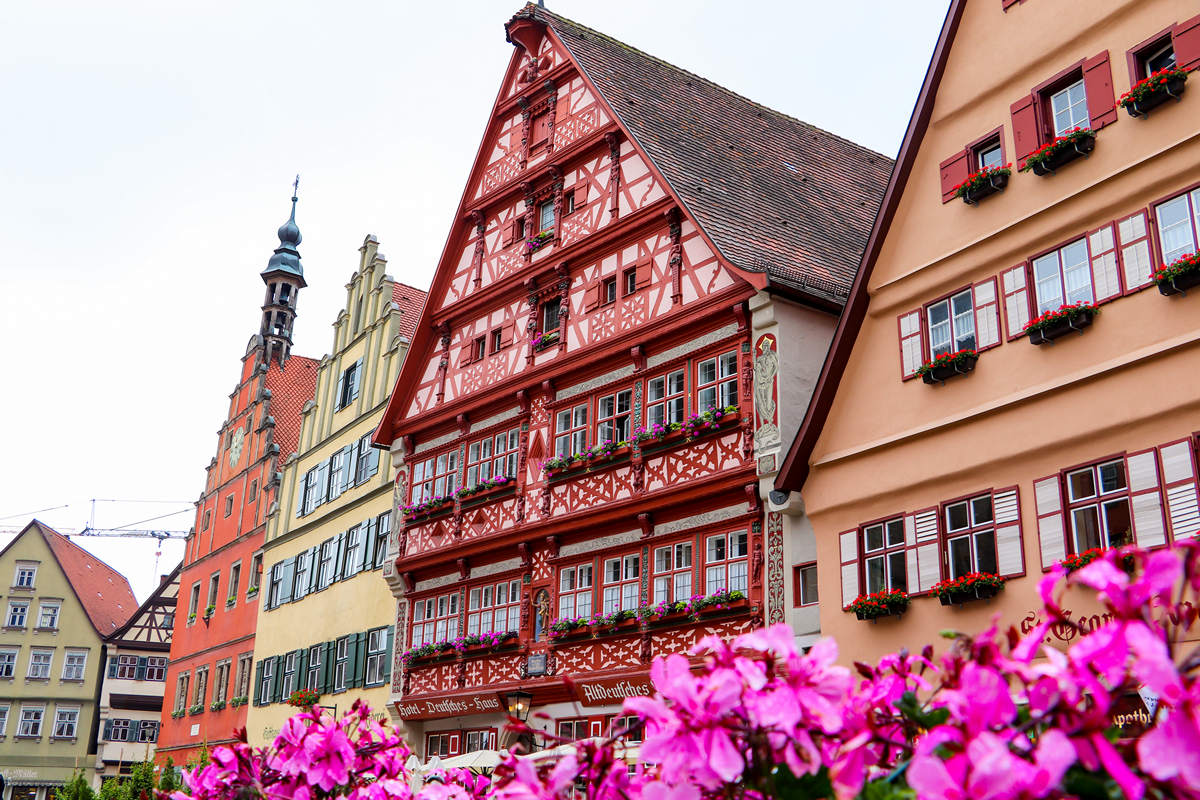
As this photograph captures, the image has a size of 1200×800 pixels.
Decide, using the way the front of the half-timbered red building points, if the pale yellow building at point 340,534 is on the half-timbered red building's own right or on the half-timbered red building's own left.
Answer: on the half-timbered red building's own right

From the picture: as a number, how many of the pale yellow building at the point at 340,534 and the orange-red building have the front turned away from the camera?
0

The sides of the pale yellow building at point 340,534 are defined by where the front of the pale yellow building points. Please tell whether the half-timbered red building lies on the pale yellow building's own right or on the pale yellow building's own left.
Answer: on the pale yellow building's own left

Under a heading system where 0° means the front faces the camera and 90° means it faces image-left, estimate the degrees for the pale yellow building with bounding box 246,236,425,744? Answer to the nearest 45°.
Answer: approximately 45°

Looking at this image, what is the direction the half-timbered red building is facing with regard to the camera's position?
facing the viewer and to the left of the viewer

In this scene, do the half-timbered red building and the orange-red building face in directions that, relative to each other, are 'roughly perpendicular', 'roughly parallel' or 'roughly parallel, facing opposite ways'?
roughly parallel

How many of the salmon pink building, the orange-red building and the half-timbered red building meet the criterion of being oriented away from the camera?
0

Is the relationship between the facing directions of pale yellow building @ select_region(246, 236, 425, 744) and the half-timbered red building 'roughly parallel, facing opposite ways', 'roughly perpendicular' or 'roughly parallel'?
roughly parallel

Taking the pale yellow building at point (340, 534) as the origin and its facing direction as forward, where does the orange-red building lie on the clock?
The orange-red building is roughly at 4 o'clock from the pale yellow building.

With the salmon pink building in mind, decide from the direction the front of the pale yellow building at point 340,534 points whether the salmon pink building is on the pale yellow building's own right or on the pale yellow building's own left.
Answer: on the pale yellow building's own left

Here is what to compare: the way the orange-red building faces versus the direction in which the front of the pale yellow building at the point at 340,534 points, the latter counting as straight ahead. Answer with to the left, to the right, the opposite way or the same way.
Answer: the same way

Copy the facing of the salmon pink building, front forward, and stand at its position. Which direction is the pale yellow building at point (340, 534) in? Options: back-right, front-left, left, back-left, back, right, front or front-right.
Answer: right

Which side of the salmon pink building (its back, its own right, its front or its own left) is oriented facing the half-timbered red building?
right

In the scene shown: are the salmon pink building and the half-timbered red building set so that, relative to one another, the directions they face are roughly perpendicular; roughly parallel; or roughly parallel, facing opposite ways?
roughly parallel

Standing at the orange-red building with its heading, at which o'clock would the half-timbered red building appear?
The half-timbered red building is roughly at 10 o'clock from the orange-red building.
